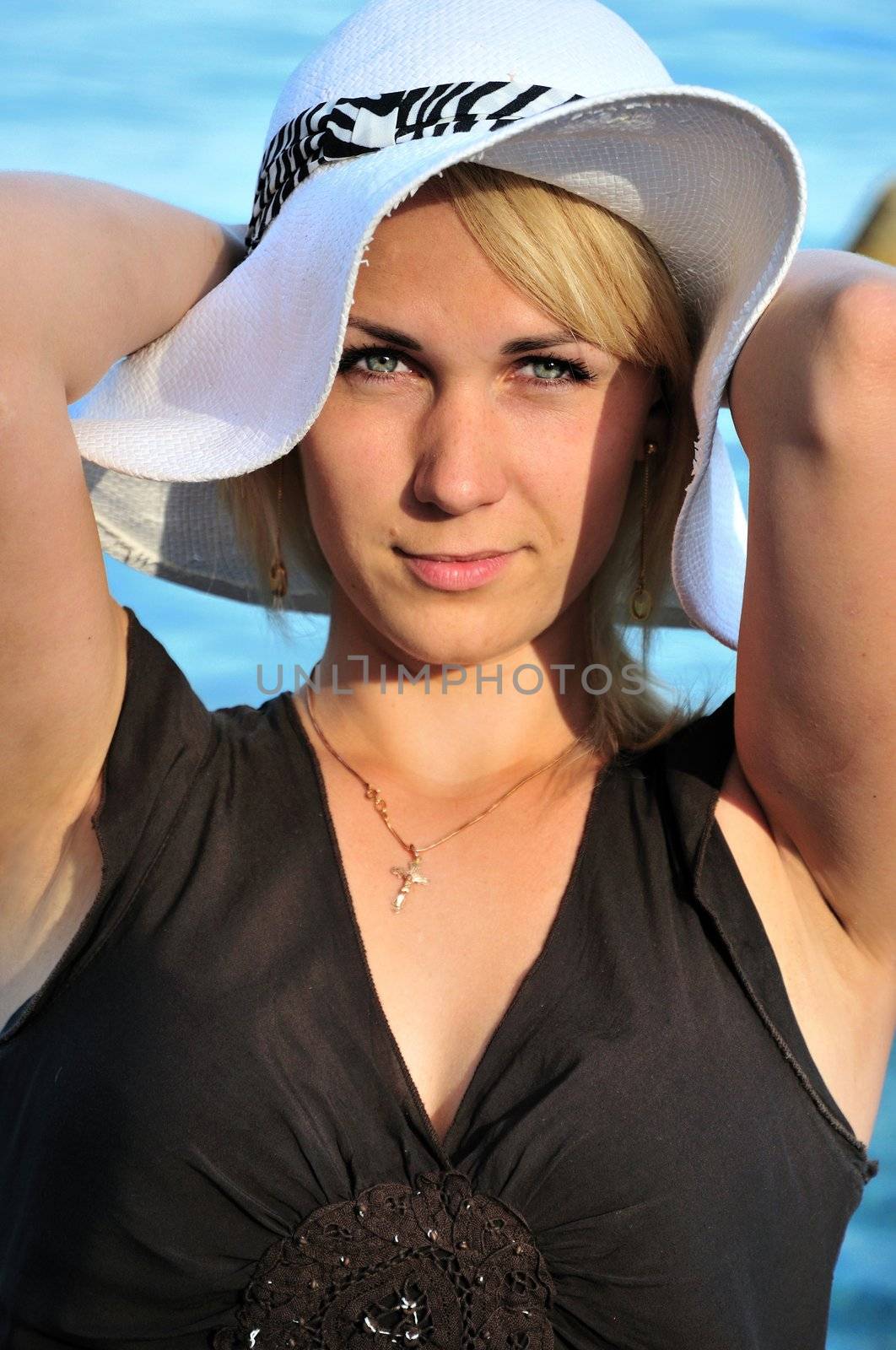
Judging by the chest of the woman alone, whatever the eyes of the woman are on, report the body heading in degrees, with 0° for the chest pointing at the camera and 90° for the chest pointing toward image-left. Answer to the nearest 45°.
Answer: approximately 0°
